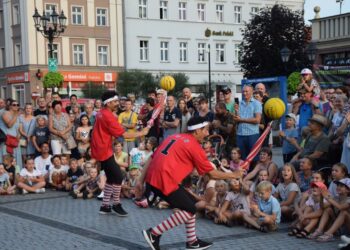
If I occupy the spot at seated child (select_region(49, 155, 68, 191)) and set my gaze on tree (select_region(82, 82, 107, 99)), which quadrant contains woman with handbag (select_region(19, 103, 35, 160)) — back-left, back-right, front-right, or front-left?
front-left

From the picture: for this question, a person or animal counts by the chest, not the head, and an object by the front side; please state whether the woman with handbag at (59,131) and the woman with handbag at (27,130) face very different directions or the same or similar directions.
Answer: same or similar directions

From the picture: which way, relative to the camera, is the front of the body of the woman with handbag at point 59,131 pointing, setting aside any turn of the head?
toward the camera

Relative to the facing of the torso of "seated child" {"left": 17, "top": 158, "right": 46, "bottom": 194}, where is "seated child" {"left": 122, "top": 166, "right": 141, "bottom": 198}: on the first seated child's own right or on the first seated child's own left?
on the first seated child's own left

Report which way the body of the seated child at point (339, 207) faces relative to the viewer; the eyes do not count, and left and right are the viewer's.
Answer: facing to the left of the viewer

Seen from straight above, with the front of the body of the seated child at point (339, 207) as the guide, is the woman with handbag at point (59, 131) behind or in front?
in front

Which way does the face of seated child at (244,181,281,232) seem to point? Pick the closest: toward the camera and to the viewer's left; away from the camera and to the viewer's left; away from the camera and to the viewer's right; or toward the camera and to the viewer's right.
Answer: toward the camera and to the viewer's left

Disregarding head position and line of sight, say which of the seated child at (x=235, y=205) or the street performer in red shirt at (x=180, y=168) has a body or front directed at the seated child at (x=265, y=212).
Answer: the street performer in red shirt

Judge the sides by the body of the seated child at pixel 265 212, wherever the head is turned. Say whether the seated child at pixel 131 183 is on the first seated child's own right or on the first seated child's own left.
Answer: on the first seated child's own right

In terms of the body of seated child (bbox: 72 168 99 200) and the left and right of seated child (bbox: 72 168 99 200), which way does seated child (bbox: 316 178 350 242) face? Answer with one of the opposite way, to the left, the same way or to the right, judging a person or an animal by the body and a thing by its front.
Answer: to the right

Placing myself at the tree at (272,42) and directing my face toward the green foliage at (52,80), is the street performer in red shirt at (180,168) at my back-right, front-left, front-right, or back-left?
front-left

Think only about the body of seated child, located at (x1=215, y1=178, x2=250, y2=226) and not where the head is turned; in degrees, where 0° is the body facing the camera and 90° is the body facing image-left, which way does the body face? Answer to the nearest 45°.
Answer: approximately 45°

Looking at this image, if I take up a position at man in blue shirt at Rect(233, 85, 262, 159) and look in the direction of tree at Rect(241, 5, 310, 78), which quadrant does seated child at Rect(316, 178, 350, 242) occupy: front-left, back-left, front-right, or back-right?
back-right

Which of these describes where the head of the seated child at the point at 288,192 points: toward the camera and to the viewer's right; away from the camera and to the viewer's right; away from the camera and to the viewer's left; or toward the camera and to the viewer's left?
toward the camera and to the viewer's left

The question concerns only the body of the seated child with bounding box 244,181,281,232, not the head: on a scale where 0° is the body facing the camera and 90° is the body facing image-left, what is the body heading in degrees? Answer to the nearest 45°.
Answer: approximately 45°

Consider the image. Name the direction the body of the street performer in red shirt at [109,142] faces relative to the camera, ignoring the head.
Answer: to the viewer's right

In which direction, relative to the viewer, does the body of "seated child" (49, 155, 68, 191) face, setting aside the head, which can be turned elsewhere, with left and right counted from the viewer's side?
facing the viewer

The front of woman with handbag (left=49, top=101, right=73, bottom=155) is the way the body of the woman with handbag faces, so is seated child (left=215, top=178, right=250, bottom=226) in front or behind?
in front

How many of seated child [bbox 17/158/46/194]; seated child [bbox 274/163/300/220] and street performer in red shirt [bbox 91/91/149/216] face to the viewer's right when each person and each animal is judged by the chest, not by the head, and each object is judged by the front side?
1

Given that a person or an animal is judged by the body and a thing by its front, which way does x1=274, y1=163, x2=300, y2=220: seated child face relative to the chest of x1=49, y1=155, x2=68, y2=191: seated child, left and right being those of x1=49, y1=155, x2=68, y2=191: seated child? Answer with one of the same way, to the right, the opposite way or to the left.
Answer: to the right

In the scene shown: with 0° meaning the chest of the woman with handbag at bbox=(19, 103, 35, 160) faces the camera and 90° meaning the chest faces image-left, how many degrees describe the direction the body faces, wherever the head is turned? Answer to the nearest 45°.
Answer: approximately 0°
